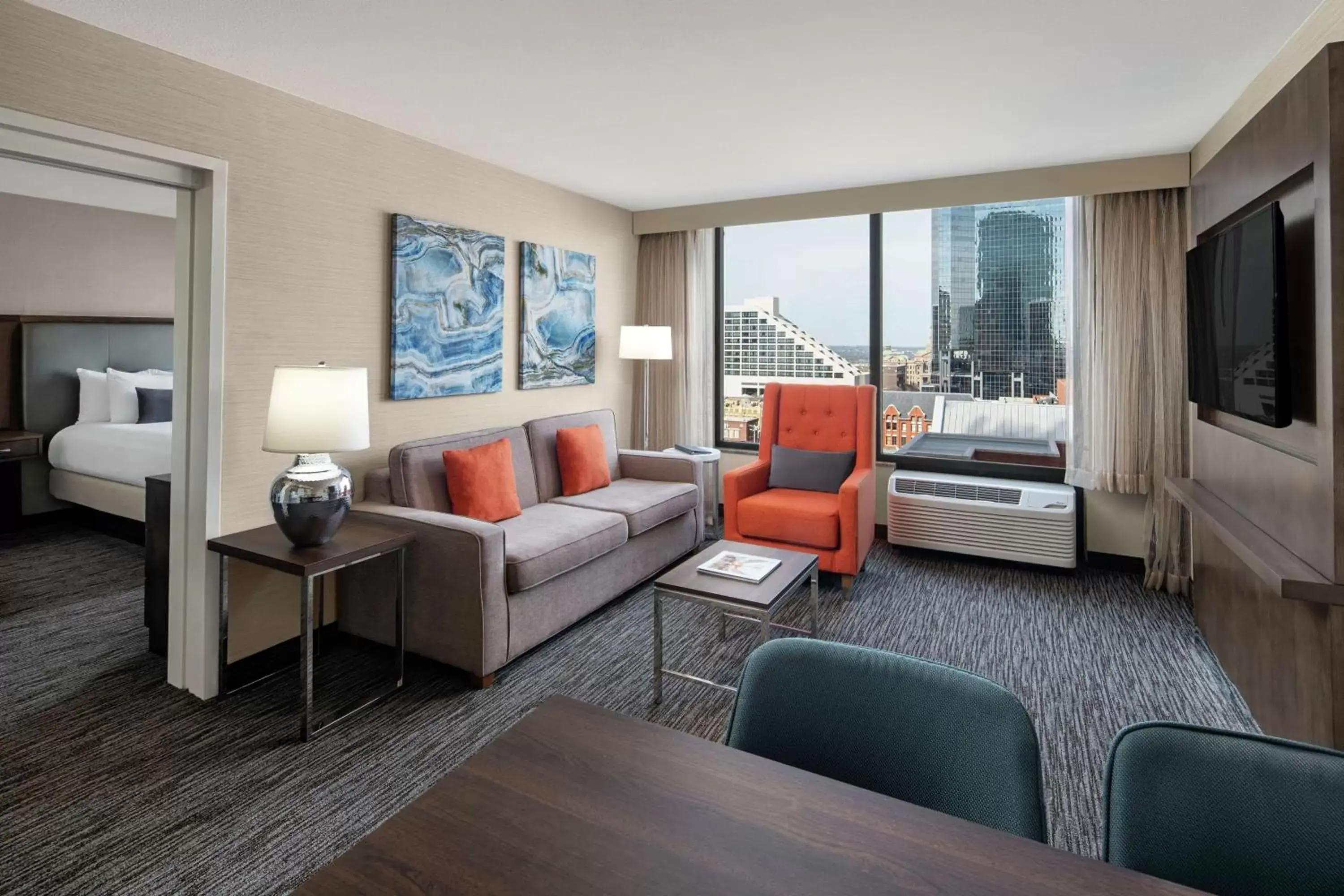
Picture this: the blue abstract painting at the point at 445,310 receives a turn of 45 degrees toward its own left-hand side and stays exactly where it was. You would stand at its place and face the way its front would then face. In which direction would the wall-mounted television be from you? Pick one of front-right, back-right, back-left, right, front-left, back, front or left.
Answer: front-right

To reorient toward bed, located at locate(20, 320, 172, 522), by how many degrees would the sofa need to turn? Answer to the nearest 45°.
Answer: approximately 180°

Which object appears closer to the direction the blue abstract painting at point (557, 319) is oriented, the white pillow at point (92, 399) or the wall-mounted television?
the wall-mounted television

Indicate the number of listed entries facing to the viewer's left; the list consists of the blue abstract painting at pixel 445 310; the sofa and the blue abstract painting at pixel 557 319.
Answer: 0

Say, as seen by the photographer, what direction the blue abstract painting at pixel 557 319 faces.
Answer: facing the viewer and to the right of the viewer

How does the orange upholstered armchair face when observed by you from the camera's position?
facing the viewer and to the left of the viewer

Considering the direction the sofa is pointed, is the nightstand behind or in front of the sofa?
behind

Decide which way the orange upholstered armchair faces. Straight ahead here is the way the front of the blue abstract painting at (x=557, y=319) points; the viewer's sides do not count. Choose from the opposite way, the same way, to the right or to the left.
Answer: to the right

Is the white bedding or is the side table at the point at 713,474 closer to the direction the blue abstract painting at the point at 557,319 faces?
the side table

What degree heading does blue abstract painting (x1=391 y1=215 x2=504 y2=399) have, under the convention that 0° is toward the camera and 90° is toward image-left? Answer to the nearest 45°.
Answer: approximately 315°

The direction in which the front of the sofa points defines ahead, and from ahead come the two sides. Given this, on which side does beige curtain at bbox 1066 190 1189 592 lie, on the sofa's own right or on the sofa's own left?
on the sofa's own left

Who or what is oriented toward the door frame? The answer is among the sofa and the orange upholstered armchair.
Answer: the orange upholstered armchair

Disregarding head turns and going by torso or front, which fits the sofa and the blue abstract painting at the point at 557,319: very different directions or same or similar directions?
same or similar directions

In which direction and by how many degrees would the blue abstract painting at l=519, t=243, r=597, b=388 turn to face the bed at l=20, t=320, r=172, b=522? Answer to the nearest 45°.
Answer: approximately 135° to its right

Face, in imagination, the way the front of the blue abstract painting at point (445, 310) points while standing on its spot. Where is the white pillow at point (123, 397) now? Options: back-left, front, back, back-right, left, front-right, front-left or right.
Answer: back

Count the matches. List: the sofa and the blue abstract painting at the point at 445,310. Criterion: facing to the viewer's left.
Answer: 0
